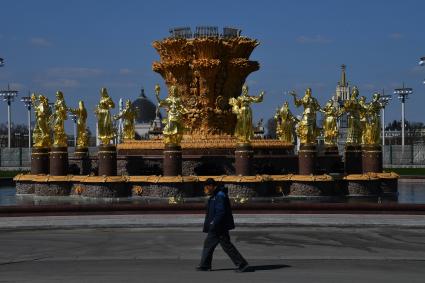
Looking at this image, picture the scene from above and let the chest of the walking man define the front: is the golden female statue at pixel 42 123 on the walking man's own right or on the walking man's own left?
on the walking man's own right

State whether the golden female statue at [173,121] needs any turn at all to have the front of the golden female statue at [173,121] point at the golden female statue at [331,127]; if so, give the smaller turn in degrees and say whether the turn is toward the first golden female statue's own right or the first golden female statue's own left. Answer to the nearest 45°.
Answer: approximately 135° to the first golden female statue's own left

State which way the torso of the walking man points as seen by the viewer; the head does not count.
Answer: to the viewer's left

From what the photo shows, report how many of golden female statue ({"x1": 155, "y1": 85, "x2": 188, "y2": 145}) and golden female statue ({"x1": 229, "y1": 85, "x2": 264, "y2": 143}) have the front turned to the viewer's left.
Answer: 0

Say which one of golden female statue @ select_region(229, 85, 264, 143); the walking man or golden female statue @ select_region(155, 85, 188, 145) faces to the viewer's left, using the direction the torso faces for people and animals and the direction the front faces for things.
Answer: the walking man

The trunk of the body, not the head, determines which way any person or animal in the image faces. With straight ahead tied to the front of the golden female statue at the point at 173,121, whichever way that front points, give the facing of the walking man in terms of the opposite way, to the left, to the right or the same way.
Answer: to the right

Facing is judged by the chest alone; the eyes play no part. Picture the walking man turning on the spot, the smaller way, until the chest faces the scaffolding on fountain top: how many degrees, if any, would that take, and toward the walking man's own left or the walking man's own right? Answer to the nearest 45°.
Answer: approximately 90° to the walking man's own right

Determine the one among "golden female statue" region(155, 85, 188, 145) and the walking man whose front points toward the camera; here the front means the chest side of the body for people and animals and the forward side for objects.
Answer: the golden female statue

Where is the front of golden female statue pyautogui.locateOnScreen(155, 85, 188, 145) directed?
toward the camera

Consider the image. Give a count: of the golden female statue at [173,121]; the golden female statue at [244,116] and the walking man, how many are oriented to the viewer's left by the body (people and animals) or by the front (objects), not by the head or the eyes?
1

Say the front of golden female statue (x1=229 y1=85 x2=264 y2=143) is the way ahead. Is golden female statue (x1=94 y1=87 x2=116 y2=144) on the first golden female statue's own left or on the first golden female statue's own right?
on the first golden female statue's own right

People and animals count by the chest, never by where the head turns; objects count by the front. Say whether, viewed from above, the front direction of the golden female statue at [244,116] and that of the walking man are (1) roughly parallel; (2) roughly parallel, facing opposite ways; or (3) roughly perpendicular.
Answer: roughly perpendicular

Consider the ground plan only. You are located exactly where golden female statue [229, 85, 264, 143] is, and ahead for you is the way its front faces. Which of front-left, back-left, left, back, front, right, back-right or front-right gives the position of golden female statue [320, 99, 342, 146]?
back-left

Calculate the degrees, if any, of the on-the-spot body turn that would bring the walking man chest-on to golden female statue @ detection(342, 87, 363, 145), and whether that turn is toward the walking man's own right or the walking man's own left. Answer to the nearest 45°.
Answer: approximately 90° to the walking man's own right

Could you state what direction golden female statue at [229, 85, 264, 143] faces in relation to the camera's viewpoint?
facing the viewer

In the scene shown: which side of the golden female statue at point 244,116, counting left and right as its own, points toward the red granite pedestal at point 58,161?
right

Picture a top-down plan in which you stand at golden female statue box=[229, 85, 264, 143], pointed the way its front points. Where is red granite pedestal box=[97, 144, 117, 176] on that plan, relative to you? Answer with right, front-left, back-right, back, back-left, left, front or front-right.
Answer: right

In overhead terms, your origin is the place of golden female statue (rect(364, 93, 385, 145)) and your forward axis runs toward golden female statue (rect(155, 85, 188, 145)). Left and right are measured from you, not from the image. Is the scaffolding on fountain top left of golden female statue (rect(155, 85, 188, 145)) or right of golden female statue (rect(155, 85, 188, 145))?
right

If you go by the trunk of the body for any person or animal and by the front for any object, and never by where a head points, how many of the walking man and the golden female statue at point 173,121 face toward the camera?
1

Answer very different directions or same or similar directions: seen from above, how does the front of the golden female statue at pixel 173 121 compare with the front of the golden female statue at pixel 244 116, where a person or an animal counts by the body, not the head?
same or similar directions

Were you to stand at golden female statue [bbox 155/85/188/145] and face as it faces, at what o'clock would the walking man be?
The walking man is roughly at 12 o'clock from the golden female statue.
